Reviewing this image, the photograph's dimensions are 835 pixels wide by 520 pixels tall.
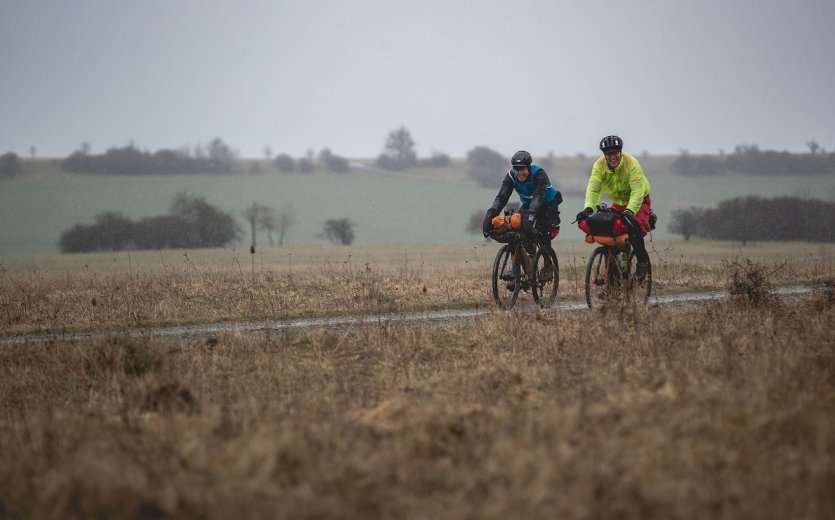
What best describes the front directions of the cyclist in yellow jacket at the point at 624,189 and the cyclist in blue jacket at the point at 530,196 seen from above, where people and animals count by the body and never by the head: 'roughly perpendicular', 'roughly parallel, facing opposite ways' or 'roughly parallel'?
roughly parallel

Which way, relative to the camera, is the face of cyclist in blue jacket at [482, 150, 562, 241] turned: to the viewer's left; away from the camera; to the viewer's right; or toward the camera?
toward the camera

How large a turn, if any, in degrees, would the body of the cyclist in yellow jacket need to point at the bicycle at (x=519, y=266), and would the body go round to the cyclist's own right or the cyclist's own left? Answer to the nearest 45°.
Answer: approximately 45° to the cyclist's own right

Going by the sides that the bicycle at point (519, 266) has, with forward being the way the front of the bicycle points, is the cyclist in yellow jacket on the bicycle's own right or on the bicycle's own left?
on the bicycle's own left

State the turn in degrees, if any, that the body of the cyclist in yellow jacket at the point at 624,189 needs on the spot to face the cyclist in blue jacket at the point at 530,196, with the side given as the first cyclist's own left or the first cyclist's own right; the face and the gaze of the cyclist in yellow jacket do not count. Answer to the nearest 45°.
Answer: approximately 45° to the first cyclist's own right

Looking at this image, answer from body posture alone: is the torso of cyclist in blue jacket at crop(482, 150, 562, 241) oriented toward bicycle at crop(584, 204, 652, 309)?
no

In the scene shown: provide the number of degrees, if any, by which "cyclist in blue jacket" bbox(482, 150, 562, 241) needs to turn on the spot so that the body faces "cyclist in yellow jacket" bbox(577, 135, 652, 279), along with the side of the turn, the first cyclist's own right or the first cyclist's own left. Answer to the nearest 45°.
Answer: approximately 135° to the first cyclist's own left

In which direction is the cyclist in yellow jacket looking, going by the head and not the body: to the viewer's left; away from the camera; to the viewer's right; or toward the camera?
toward the camera

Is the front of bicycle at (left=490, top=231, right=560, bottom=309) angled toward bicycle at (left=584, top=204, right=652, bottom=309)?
no

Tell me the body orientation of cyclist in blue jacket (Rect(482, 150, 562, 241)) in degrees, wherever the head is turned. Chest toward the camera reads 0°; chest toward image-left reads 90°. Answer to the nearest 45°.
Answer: approximately 45°

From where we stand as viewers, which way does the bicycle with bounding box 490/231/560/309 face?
facing the viewer and to the left of the viewer

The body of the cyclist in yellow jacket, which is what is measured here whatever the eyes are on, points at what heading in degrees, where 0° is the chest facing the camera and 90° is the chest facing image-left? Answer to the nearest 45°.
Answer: approximately 45°
